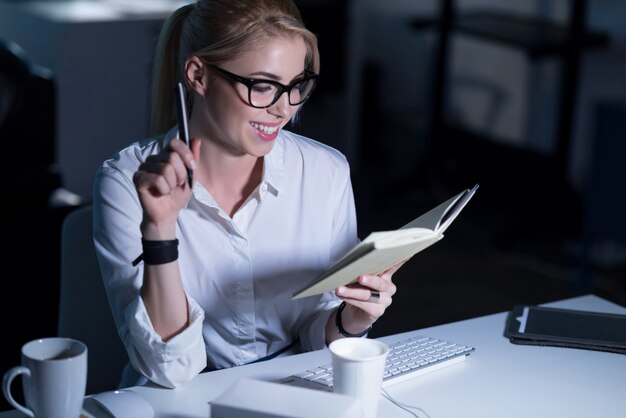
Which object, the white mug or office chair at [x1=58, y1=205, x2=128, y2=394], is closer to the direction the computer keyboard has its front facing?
the office chair

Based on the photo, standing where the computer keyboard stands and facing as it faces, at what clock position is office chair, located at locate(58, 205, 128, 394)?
The office chair is roughly at 11 o'clock from the computer keyboard.

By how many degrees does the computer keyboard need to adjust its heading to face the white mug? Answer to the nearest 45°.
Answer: approximately 90° to its left

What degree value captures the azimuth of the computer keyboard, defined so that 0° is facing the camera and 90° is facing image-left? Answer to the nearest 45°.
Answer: approximately 135°
